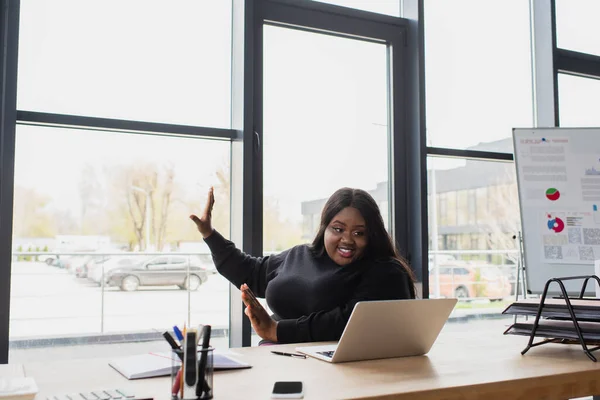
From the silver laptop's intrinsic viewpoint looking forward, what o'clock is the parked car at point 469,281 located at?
The parked car is roughly at 2 o'clock from the silver laptop.

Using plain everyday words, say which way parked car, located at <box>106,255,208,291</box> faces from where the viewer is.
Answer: facing to the left of the viewer

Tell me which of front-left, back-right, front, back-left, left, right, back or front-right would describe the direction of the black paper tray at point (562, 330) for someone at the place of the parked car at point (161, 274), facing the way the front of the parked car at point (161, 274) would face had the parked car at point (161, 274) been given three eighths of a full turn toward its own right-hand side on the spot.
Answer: right

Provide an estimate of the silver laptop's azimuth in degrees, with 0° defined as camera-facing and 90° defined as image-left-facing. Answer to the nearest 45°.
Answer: approximately 135°

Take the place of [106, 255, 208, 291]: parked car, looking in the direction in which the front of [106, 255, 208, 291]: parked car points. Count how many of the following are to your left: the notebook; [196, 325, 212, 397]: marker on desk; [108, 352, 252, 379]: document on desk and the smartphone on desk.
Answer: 4

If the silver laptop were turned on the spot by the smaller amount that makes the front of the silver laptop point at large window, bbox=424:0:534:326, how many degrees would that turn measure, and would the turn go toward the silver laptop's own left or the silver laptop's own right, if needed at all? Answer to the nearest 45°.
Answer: approximately 45° to the silver laptop's own right

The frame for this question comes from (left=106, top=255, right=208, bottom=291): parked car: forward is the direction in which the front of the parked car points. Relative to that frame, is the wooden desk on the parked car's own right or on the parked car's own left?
on the parked car's own left

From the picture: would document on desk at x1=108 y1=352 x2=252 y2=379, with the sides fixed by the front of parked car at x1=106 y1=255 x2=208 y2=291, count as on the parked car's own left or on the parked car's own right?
on the parked car's own left

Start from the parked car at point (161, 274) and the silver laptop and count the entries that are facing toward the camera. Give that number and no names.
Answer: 0

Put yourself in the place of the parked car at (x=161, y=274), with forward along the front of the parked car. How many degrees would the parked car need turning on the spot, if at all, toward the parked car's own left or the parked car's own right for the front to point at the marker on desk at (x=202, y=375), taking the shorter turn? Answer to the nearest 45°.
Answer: approximately 90° to the parked car's own left

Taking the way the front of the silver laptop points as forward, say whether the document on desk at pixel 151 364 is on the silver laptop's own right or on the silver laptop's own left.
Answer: on the silver laptop's own left

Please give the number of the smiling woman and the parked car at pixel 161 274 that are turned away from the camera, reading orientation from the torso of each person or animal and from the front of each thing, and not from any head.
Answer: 0

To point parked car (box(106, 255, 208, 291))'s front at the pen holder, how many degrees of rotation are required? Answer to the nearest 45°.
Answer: approximately 90° to its left

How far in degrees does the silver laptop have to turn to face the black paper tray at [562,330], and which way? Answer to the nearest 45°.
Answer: approximately 135° to its right
